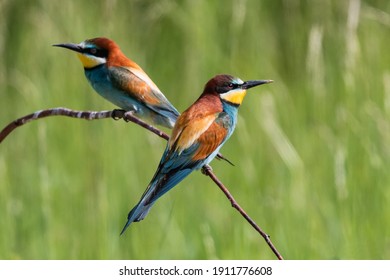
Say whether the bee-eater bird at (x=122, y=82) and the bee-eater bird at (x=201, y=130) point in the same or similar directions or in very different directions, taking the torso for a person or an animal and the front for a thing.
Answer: very different directions

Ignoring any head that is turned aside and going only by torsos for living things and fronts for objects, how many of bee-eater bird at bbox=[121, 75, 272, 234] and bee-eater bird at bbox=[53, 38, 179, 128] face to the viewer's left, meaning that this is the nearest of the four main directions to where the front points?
1

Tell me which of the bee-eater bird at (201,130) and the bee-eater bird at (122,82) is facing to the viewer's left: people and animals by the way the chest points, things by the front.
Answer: the bee-eater bird at (122,82)

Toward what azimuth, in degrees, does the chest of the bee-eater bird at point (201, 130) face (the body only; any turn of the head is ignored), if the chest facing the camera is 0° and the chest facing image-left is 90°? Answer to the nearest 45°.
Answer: approximately 270°

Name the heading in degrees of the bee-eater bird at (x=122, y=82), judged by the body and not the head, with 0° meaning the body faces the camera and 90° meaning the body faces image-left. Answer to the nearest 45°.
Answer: approximately 90°
